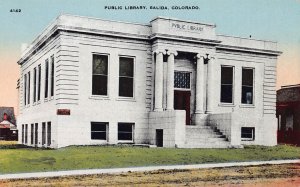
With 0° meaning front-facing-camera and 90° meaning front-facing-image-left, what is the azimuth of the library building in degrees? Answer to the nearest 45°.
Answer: approximately 315°
